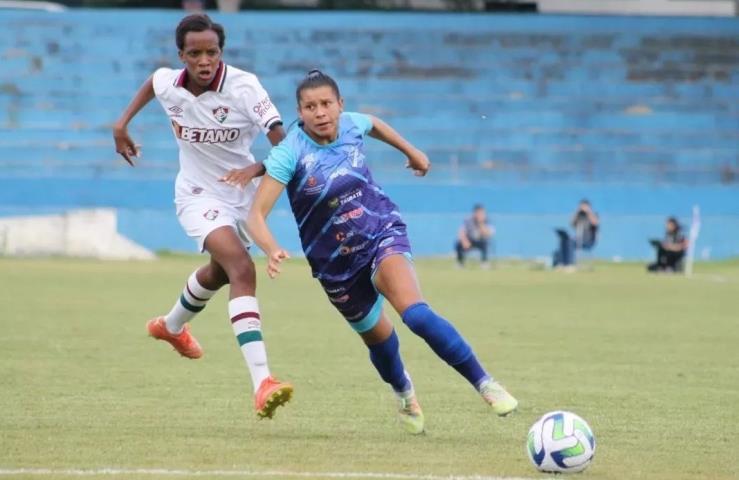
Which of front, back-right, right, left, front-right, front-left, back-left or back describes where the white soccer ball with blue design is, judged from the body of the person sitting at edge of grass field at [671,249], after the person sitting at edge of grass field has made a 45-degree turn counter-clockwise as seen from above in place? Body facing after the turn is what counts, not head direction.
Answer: front

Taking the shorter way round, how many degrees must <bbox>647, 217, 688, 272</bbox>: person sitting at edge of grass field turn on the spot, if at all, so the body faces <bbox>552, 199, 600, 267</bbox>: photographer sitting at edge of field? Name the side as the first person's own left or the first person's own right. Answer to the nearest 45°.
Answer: approximately 45° to the first person's own right

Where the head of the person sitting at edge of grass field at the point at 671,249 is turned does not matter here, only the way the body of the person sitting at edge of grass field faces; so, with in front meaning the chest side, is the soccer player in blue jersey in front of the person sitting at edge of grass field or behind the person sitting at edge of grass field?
in front

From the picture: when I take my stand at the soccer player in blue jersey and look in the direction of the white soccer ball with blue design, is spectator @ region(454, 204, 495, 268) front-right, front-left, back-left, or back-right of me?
back-left
